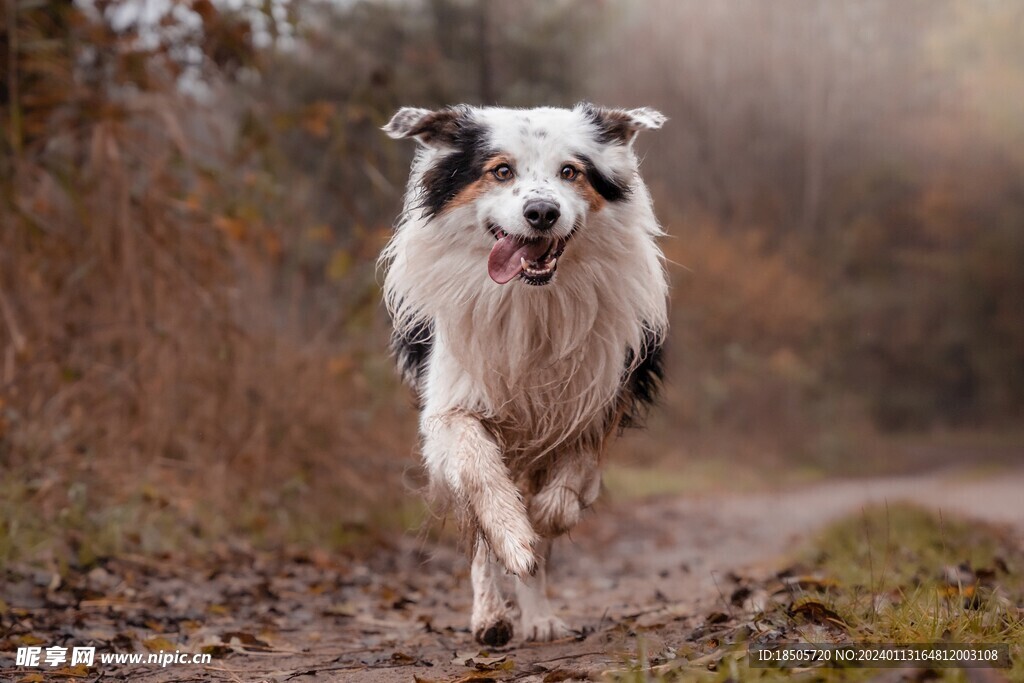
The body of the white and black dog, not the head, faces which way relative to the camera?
toward the camera

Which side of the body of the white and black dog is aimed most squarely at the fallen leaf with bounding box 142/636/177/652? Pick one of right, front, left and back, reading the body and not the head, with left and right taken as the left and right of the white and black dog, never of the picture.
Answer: right
